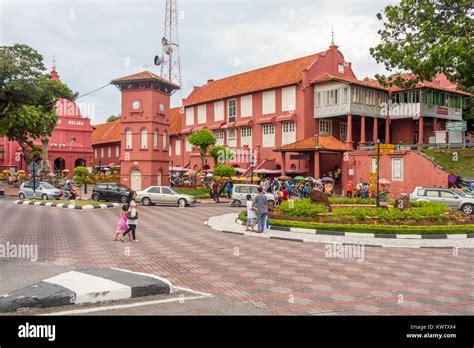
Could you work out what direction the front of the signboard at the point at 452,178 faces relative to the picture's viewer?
facing the viewer

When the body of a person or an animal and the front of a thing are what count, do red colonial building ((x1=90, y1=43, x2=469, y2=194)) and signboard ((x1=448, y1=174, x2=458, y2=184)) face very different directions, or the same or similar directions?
same or similar directions

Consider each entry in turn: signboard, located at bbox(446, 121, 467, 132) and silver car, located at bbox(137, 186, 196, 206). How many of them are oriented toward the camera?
1

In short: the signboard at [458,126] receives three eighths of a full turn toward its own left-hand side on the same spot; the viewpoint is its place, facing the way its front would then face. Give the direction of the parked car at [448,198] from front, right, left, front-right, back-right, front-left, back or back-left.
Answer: back-right

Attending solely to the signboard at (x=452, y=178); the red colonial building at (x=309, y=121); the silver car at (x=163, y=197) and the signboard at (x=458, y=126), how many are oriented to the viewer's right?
1

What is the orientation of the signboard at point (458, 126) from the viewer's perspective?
toward the camera

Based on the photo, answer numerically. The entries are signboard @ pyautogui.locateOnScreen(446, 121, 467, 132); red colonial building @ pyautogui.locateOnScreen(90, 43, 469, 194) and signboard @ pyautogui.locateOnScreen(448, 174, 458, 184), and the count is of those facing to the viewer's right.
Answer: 0

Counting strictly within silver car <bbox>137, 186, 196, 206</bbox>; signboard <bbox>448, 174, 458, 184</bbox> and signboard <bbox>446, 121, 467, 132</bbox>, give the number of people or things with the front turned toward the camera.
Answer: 2

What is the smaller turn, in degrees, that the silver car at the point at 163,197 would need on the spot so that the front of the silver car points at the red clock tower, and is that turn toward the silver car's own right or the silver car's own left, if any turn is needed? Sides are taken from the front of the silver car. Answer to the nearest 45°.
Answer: approximately 90° to the silver car's own left

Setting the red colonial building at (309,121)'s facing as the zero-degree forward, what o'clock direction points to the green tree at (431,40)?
The green tree is roughly at 10 o'clock from the red colonial building.

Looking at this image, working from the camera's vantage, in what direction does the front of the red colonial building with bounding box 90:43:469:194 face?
facing the viewer and to the left of the viewer

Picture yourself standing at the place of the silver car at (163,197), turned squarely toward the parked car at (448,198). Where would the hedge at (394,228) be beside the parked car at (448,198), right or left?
right

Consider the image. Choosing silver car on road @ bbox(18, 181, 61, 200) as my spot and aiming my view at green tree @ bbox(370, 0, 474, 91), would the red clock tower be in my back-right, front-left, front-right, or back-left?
front-left

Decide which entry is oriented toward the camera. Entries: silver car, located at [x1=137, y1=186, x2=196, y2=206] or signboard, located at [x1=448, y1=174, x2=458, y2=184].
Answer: the signboard

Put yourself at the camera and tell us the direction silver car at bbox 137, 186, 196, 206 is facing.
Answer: facing to the right of the viewer
